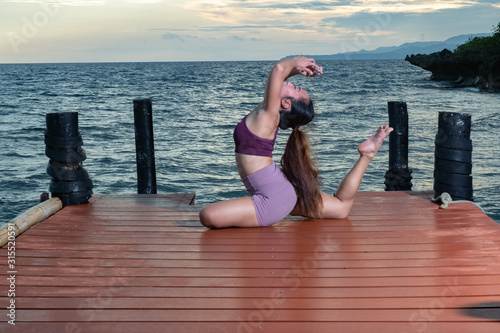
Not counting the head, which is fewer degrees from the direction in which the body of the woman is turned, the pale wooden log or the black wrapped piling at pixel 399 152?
the pale wooden log

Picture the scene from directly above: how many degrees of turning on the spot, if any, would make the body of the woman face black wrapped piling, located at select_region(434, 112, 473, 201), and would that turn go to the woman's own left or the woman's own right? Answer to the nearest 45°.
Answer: approximately 135° to the woman's own right

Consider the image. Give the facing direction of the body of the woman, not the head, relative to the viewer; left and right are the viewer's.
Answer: facing to the left of the viewer

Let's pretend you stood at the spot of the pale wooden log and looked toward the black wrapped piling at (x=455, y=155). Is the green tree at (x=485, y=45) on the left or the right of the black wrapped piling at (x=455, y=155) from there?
left

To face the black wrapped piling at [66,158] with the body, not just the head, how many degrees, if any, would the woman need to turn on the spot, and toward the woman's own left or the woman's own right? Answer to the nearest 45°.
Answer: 0° — they already face it

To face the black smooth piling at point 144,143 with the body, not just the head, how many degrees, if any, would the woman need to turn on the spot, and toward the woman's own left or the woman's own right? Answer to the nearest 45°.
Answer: approximately 45° to the woman's own right
